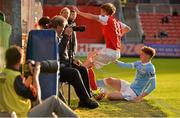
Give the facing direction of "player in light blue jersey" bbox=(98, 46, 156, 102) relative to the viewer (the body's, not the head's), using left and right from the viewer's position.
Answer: facing the viewer and to the left of the viewer

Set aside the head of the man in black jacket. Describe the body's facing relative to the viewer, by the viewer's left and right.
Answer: facing to the right of the viewer

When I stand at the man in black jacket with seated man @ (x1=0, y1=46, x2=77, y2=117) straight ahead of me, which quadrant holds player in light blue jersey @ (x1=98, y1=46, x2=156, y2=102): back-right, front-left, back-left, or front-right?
back-left

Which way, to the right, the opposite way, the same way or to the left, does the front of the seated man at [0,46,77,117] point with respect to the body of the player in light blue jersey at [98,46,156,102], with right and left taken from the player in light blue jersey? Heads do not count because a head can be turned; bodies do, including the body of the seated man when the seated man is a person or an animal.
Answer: the opposite way

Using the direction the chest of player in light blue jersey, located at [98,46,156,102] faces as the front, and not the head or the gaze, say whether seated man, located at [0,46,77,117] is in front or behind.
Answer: in front

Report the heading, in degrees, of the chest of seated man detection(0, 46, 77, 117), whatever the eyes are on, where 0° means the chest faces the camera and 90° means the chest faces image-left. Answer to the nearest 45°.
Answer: approximately 225°

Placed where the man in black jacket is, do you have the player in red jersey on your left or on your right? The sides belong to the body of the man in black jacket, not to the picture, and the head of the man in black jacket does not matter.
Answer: on your left

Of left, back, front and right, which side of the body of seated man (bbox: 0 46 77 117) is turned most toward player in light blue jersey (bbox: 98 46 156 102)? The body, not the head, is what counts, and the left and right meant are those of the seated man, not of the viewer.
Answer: front
